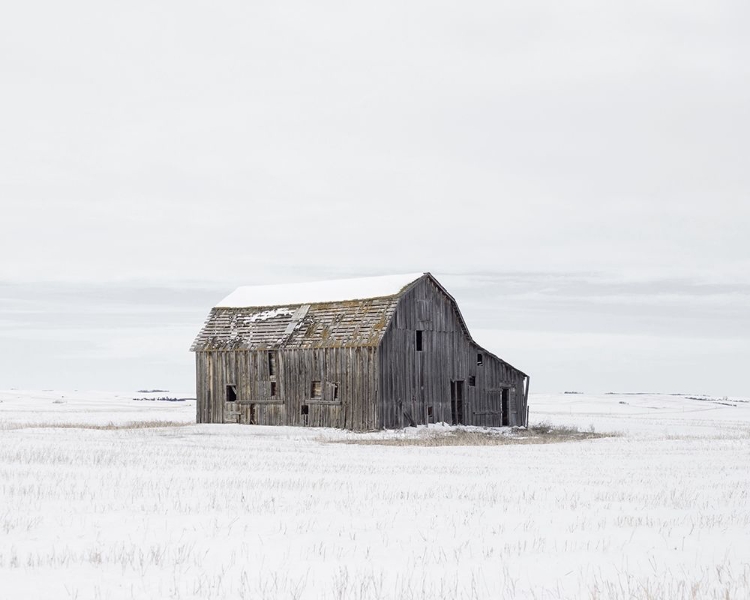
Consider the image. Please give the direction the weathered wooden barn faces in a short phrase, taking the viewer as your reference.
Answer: facing the viewer and to the right of the viewer
